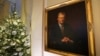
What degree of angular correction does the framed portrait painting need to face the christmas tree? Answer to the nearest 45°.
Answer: approximately 45° to its right

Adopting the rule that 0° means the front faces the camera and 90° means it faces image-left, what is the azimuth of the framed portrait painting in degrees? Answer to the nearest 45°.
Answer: approximately 45°
